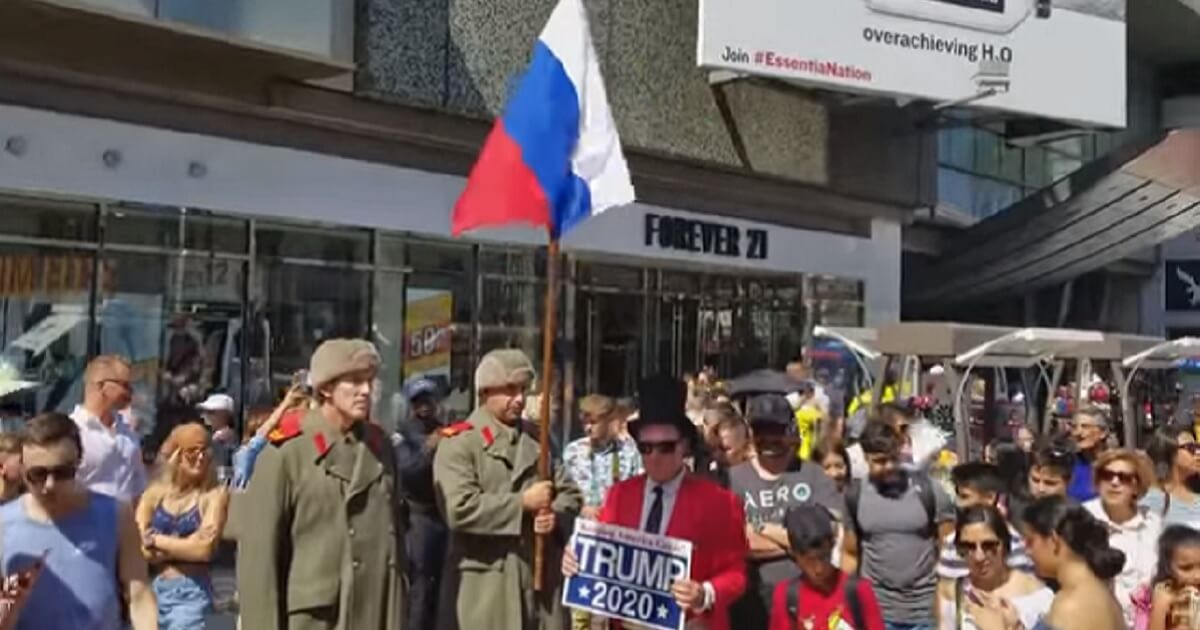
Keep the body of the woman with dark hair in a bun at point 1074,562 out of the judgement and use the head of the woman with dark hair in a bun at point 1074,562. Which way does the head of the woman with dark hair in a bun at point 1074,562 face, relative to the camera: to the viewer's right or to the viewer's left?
to the viewer's left

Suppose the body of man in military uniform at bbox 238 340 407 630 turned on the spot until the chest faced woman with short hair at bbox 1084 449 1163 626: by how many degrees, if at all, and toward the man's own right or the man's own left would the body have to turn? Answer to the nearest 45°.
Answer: approximately 45° to the man's own left

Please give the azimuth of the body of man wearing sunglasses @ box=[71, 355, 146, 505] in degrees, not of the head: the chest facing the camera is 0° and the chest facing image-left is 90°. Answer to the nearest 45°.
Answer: approximately 315°
